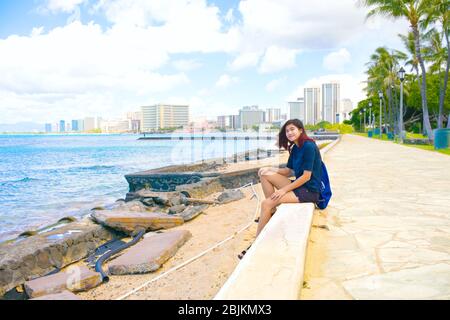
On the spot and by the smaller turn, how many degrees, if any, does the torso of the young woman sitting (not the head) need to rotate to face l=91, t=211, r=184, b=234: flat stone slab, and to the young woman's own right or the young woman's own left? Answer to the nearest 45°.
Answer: approximately 45° to the young woman's own right

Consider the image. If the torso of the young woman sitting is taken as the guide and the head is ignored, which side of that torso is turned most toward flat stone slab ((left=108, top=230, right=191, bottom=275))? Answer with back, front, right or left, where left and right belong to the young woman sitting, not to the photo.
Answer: front

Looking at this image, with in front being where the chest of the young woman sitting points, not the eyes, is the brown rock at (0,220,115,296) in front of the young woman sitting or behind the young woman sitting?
in front

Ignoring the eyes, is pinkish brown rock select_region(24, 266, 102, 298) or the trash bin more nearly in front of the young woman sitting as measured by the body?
the pinkish brown rock

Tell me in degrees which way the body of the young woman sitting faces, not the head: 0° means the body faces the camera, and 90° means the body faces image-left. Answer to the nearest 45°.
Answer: approximately 90°

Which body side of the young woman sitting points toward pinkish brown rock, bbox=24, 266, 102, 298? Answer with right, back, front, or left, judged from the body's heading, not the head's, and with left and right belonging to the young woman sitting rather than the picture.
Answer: front
